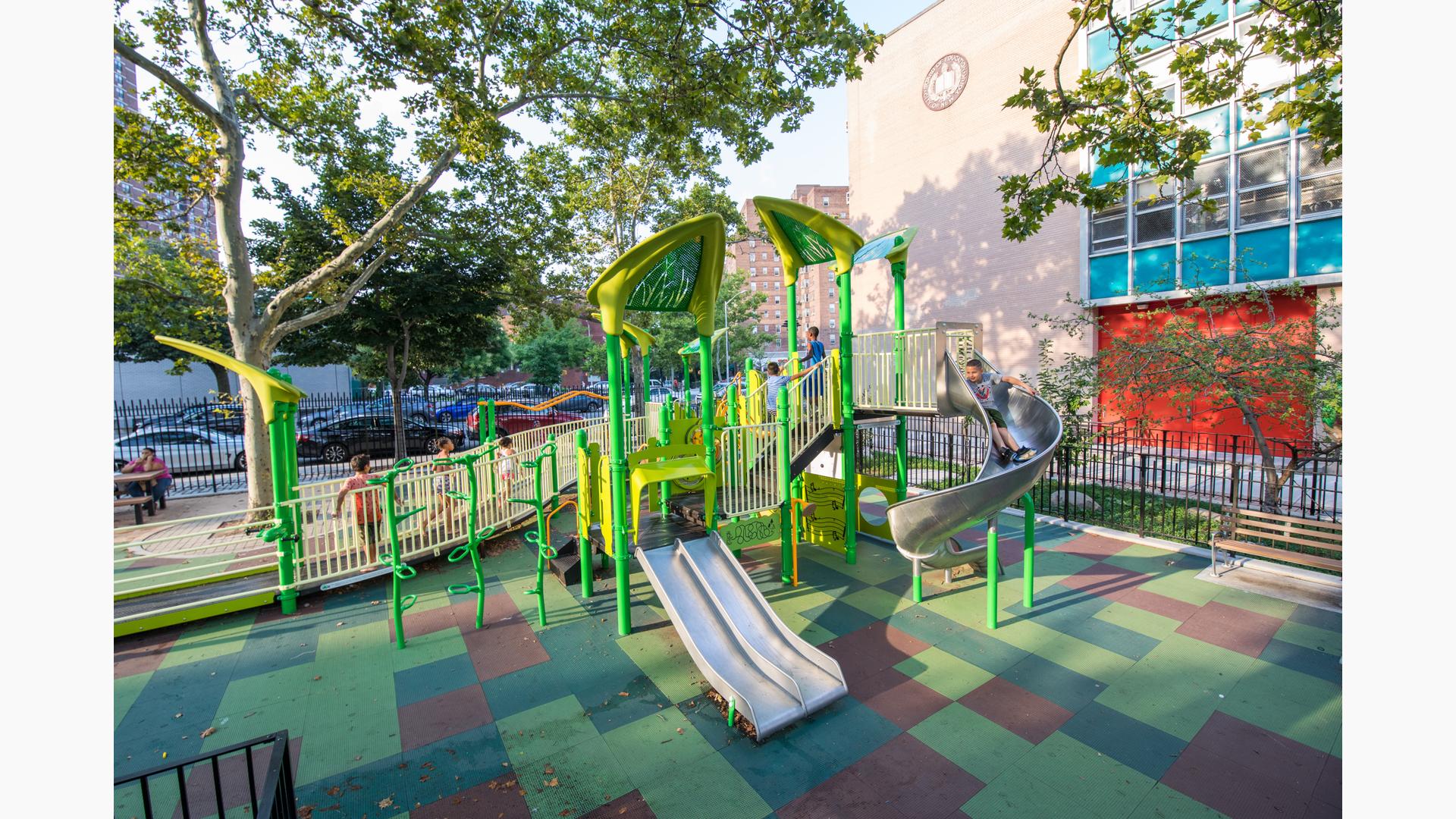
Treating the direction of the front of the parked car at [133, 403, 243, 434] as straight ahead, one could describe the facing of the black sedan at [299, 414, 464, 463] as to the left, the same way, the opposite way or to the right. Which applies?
the opposite way

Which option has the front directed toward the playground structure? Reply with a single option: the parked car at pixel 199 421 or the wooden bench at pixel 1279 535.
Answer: the wooden bench

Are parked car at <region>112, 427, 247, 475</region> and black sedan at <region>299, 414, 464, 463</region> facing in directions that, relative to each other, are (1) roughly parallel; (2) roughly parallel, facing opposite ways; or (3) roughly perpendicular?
roughly parallel

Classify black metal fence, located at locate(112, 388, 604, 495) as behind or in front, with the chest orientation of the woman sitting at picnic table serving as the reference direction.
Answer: behind

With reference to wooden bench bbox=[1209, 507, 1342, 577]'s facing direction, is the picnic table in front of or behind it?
in front

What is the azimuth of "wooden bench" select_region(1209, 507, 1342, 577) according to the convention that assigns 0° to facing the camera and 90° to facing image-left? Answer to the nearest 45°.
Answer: approximately 45°

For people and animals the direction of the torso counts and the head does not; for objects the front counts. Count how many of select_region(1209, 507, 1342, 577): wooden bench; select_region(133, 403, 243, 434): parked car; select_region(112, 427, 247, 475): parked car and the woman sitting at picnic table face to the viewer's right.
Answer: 1

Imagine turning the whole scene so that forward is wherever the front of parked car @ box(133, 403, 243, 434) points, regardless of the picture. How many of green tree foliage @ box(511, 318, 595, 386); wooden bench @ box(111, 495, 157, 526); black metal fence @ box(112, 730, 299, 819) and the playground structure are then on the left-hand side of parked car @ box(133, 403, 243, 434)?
3

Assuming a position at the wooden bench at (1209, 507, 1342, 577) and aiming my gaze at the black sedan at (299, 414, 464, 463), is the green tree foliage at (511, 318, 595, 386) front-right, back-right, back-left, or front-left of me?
front-right
